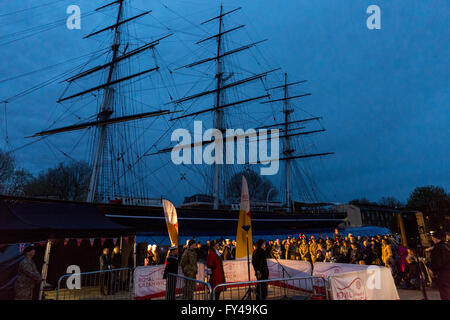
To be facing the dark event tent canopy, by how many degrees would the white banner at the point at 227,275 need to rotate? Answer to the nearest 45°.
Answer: approximately 90° to its right

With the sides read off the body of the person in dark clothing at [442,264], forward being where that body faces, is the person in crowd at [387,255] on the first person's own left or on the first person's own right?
on the first person's own right

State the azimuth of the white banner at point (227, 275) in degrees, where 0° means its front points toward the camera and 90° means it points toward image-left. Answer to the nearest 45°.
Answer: approximately 0°

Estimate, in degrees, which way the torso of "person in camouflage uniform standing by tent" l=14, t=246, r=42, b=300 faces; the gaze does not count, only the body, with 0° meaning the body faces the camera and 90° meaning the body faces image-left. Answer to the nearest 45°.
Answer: approximately 270°

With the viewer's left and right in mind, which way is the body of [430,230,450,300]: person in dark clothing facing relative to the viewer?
facing to the left of the viewer

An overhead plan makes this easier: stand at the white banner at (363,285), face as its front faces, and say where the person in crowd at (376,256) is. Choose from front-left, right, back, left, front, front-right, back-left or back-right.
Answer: back

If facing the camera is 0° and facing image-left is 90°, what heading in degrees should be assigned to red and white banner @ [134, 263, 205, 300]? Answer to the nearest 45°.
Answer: approximately 0°
